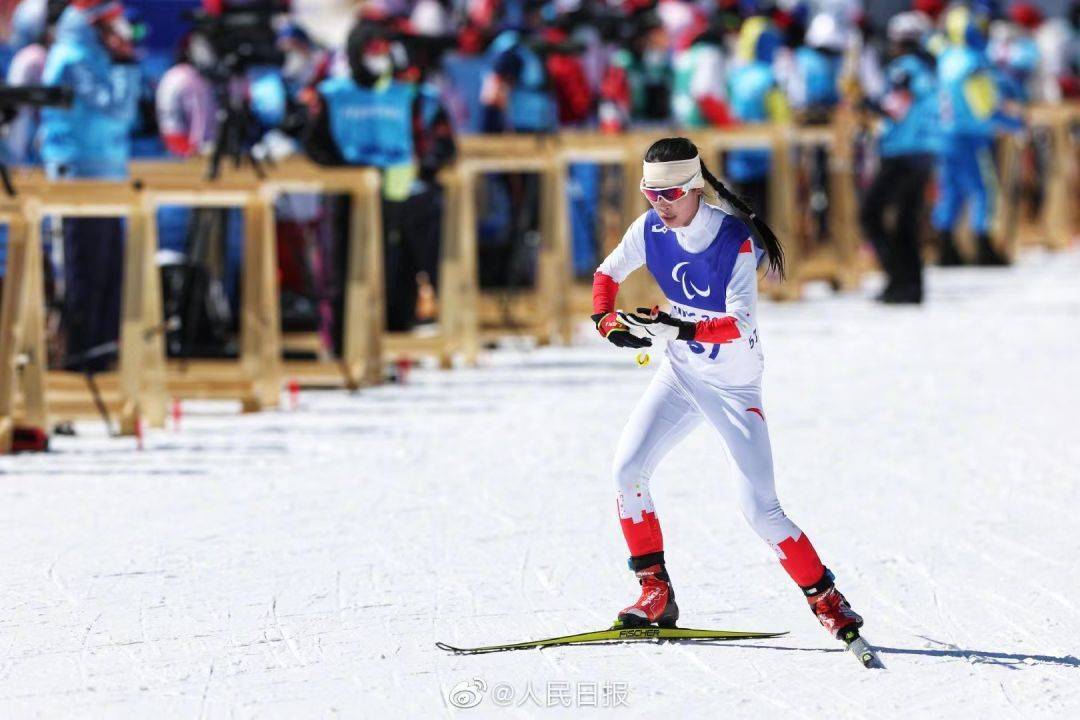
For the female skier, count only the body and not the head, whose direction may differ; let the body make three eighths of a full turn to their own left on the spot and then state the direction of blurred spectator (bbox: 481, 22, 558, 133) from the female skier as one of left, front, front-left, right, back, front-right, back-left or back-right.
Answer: left

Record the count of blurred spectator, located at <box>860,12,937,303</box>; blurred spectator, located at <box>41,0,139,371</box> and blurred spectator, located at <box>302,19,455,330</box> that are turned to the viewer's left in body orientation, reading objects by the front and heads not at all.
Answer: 1

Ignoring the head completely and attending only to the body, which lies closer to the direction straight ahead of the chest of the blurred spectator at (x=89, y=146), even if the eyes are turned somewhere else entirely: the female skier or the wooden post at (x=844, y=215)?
the female skier

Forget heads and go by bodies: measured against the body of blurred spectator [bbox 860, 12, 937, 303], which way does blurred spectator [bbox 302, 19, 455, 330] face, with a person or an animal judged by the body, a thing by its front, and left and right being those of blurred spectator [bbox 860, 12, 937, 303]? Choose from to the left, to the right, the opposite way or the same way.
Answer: to the left

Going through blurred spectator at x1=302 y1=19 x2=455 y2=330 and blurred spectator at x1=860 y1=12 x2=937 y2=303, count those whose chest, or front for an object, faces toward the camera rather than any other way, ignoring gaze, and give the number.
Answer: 1

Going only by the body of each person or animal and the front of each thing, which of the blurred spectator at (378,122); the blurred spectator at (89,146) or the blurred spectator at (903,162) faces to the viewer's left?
the blurred spectator at (903,162)

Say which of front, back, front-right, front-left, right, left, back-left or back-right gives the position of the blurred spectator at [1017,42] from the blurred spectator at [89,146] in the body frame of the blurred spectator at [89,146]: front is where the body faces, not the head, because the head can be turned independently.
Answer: left

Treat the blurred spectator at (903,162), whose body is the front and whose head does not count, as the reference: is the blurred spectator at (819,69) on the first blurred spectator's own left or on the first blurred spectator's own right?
on the first blurred spectator's own right

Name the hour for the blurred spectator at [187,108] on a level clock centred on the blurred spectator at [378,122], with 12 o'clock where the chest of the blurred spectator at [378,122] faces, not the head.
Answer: the blurred spectator at [187,108] is roughly at 4 o'clock from the blurred spectator at [378,122].

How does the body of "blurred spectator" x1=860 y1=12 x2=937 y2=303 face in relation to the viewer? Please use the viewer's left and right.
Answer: facing to the left of the viewer

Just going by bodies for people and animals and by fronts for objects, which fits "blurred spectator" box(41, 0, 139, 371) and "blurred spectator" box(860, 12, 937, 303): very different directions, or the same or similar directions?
very different directions

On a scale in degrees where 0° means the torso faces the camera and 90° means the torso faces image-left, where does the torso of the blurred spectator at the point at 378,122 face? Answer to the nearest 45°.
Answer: approximately 0°
